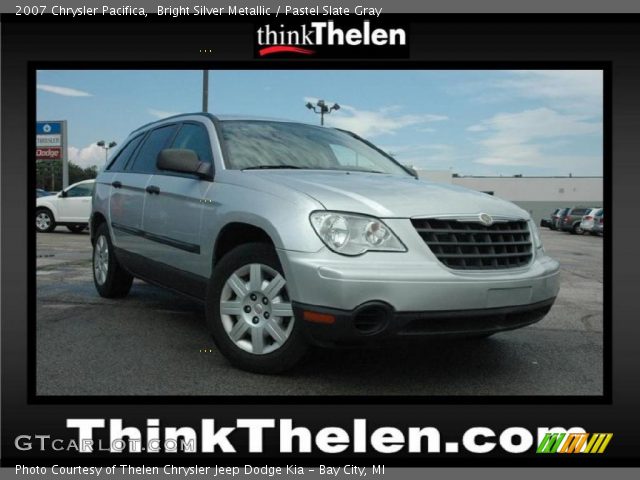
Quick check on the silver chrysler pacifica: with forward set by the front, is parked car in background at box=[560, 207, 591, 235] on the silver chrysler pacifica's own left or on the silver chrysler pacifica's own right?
on the silver chrysler pacifica's own left

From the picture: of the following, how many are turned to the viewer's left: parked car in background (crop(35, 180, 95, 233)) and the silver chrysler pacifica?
1

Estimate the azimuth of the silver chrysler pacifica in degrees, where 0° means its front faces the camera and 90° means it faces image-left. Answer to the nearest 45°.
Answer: approximately 315°

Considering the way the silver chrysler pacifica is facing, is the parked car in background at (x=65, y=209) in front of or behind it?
behind

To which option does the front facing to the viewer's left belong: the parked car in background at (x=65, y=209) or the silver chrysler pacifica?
the parked car in background

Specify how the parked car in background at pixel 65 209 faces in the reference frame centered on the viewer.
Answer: facing to the left of the viewer
